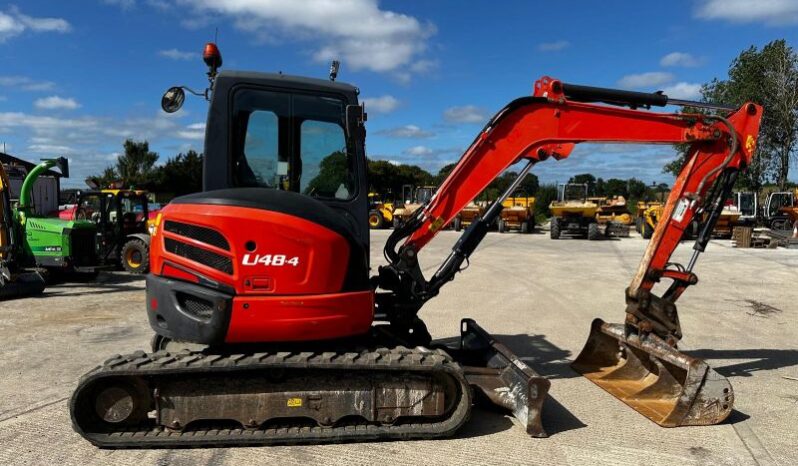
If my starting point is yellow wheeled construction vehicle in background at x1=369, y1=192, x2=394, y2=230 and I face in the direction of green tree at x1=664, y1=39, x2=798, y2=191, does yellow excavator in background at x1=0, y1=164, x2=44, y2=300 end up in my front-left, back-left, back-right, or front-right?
back-right

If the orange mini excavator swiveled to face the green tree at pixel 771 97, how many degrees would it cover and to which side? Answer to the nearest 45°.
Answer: approximately 45° to its left

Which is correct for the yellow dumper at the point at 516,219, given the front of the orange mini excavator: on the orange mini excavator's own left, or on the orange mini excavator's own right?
on the orange mini excavator's own left

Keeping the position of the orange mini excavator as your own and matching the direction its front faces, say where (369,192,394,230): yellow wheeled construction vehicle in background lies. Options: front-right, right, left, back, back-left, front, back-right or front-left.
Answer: left

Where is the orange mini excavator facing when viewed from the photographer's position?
facing to the right of the viewer
